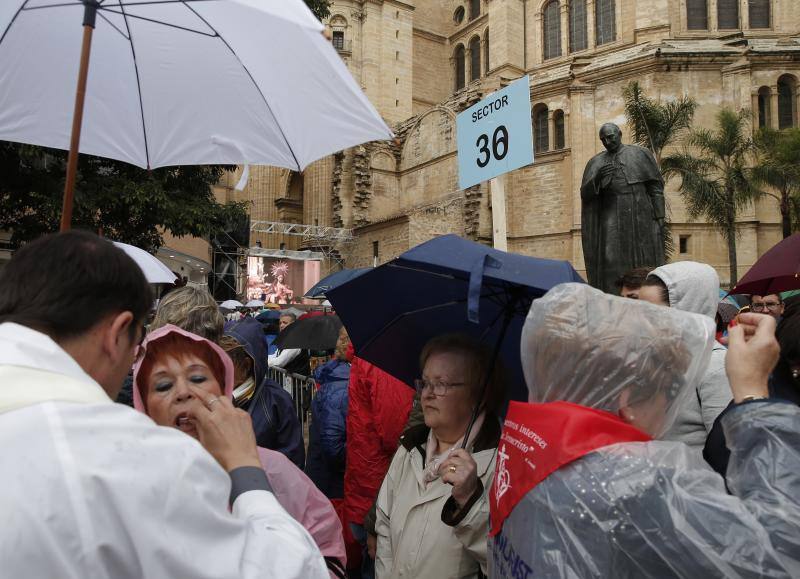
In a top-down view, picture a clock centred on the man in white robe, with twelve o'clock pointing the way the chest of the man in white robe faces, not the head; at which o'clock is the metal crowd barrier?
The metal crowd barrier is roughly at 11 o'clock from the man in white robe.

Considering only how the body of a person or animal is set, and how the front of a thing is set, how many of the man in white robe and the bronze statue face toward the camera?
1

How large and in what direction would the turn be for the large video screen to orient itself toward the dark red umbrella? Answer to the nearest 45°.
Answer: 0° — it already faces it

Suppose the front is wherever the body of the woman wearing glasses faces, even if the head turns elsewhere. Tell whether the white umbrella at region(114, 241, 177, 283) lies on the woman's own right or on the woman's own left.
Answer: on the woman's own right

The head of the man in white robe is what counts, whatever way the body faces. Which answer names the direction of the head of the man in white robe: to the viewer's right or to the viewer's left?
to the viewer's right

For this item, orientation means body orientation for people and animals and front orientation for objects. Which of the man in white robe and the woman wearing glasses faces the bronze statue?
the man in white robe

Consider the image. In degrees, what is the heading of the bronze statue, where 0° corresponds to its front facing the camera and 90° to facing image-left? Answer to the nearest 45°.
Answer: approximately 0°

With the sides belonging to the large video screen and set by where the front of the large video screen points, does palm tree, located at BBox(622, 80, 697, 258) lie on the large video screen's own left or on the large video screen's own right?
on the large video screen's own left

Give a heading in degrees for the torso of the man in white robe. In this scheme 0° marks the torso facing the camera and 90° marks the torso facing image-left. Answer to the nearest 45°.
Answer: approximately 225°
